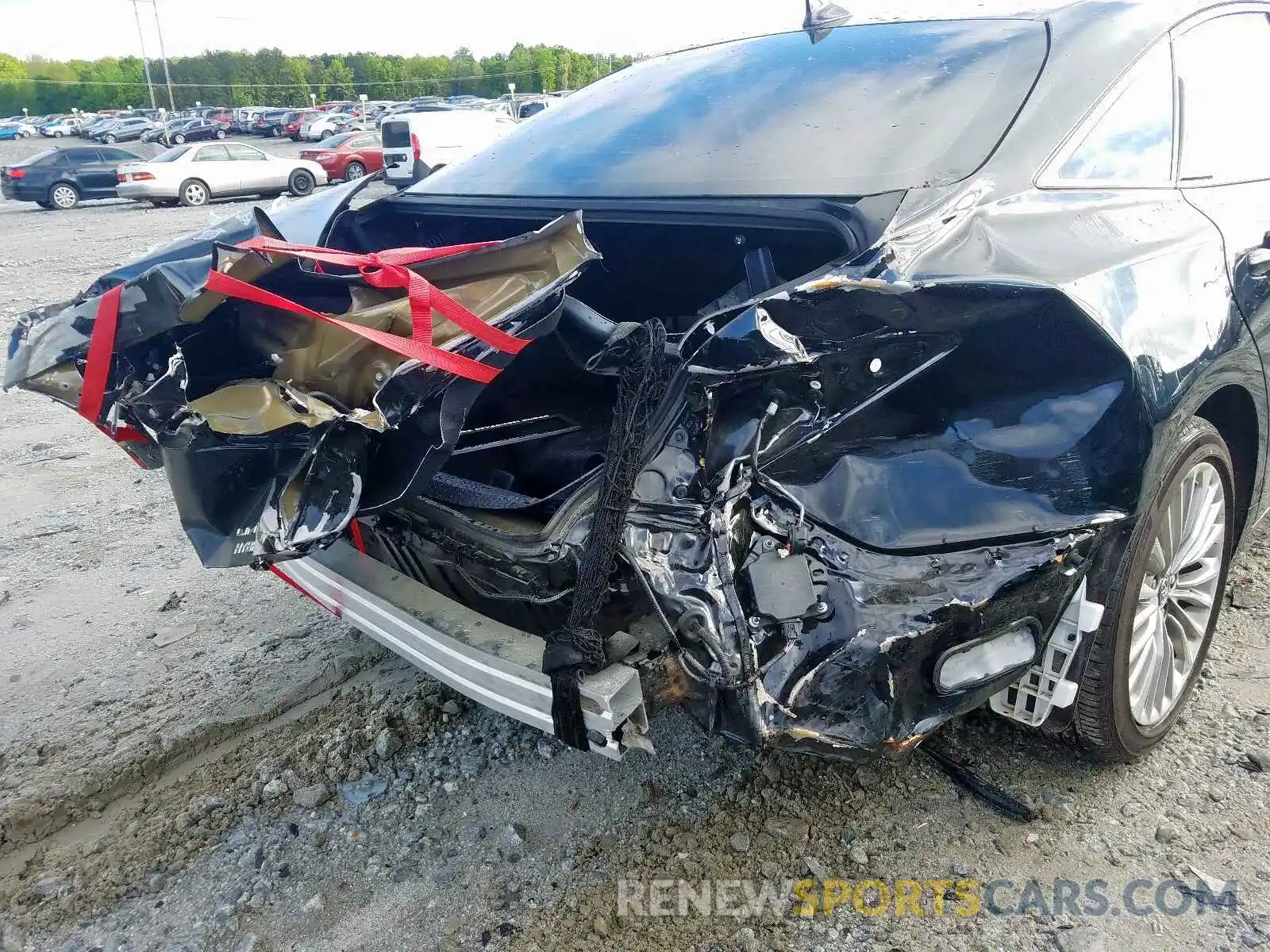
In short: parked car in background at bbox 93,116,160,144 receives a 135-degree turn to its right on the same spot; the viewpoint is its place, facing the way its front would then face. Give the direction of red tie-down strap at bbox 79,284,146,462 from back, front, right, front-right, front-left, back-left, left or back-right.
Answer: back

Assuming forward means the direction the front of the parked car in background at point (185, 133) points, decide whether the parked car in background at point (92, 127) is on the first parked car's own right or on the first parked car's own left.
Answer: on the first parked car's own right

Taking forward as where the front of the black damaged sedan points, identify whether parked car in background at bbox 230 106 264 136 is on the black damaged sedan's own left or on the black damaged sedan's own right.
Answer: on the black damaged sedan's own left

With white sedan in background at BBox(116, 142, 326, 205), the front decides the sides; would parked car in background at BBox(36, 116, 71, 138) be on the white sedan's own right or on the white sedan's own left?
on the white sedan's own left

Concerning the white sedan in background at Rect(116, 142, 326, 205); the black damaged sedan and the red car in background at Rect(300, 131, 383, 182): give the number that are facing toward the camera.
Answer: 0

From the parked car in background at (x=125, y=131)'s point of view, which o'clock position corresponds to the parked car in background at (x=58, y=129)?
the parked car in background at (x=58, y=129) is roughly at 4 o'clock from the parked car in background at (x=125, y=131).

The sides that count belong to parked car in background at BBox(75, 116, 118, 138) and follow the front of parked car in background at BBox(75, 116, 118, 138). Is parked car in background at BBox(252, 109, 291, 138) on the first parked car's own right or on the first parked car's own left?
on the first parked car's own left

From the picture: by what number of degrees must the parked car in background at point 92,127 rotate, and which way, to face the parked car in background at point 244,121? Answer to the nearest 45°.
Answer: approximately 135° to its left

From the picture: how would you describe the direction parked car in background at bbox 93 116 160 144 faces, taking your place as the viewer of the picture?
facing the viewer and to the left of the viewer

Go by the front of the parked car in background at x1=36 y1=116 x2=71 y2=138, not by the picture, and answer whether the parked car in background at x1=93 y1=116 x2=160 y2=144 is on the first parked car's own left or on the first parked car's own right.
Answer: on the first parked car's own left

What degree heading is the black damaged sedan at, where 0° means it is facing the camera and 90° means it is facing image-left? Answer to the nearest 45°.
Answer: approximately 225°

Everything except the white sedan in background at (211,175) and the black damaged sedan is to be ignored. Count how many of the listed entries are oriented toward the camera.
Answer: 0

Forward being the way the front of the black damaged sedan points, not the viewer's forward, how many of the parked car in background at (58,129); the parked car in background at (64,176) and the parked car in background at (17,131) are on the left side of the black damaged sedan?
3

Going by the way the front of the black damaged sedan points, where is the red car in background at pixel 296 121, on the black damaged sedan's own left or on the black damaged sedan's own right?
on the black damaged sedan's own left

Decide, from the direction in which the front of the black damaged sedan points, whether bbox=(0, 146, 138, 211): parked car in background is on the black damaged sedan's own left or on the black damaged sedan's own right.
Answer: on the black damaged sedan's own left
